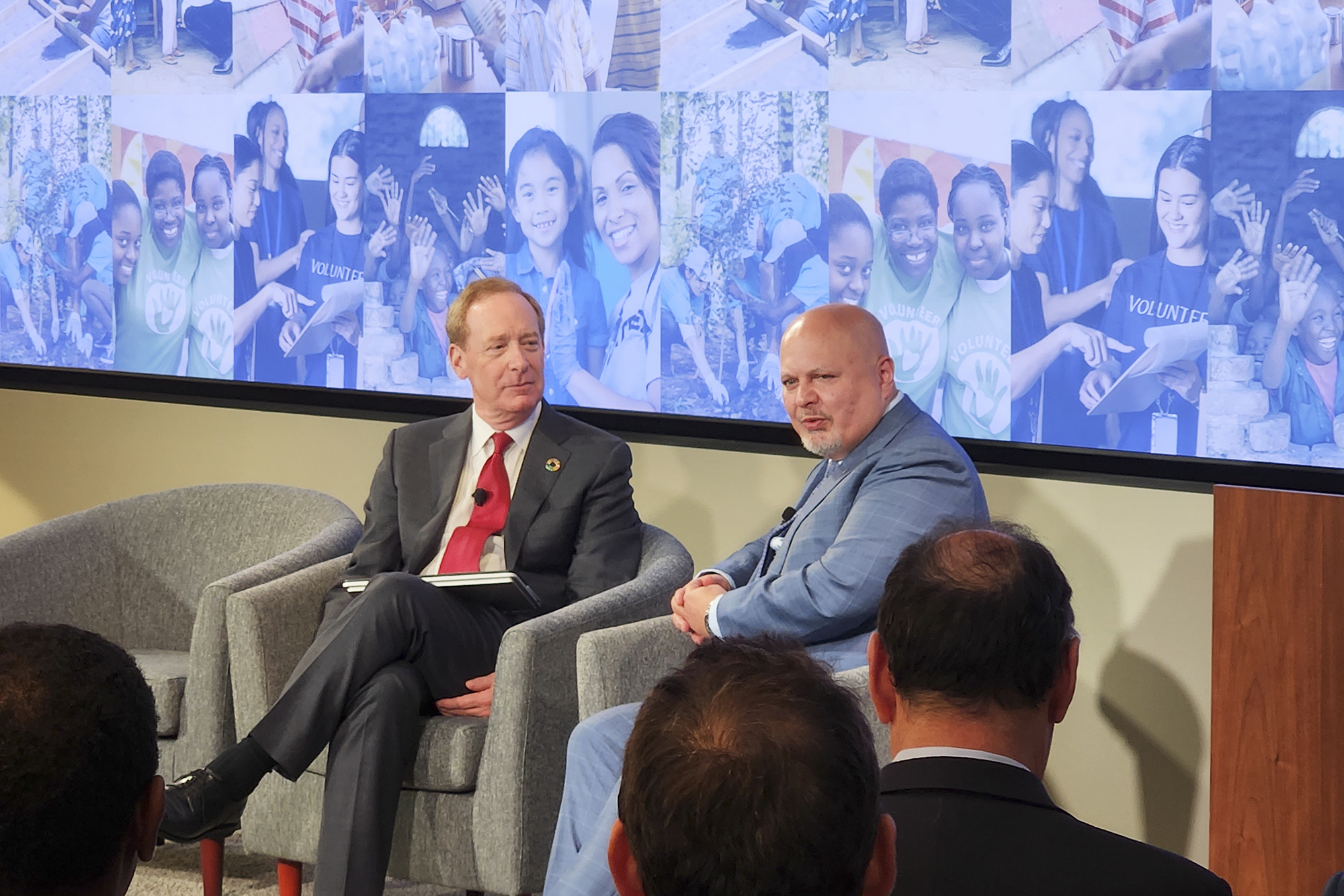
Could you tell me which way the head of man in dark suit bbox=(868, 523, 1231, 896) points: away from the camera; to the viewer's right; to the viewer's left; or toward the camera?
away from the camera

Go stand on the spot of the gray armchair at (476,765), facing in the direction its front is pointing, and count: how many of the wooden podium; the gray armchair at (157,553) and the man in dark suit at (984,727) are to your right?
1

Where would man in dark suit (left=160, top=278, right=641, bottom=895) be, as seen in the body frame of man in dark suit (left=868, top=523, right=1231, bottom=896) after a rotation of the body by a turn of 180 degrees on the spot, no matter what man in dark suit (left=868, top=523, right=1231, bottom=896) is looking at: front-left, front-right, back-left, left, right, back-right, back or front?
back-right

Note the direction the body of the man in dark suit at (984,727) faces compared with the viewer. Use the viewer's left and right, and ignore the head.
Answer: facing away from the viewer

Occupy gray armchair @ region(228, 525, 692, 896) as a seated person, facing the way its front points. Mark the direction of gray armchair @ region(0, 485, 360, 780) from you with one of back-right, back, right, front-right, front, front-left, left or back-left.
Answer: right

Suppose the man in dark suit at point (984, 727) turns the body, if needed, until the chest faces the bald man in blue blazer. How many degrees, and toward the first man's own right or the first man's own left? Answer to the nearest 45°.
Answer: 0° — they already face them

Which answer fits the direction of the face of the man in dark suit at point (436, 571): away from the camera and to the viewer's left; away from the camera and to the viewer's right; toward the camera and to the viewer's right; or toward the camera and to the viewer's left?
toward the camera and to the viewer's right

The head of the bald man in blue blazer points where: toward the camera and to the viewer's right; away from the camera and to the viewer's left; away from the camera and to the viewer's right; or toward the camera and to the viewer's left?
toward the camera and to the viewer's left

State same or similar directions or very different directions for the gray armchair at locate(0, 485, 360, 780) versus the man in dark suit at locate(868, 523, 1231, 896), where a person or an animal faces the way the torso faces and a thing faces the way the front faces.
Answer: very different directions

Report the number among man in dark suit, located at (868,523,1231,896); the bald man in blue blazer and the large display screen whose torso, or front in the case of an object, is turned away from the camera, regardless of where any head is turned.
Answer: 1

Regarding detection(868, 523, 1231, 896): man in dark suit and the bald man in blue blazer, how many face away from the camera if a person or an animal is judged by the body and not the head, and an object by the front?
1

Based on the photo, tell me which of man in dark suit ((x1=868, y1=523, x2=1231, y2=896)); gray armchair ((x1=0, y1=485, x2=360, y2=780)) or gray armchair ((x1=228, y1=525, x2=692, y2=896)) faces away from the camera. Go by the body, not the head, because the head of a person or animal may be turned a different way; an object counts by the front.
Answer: the man in dark suit
